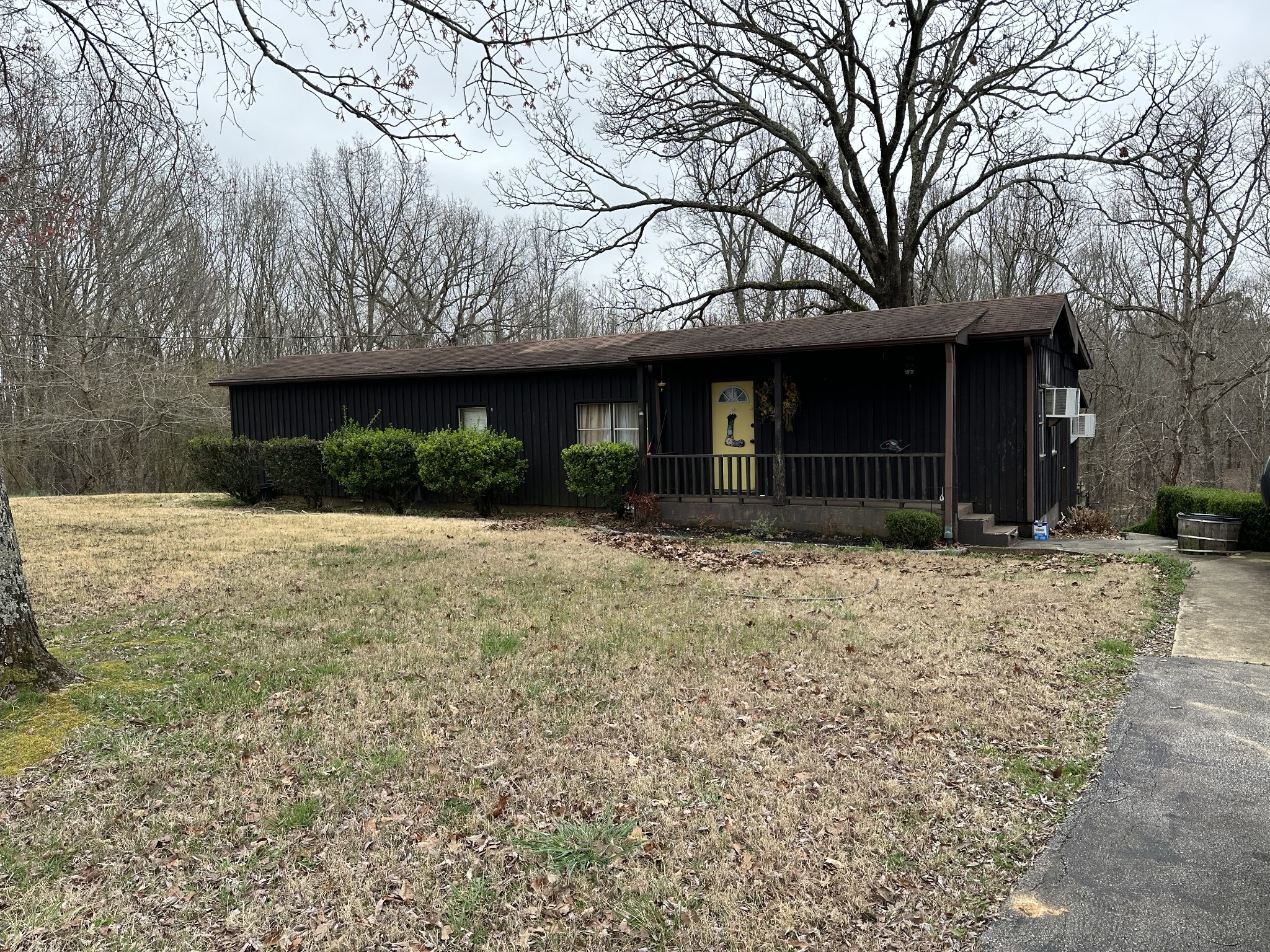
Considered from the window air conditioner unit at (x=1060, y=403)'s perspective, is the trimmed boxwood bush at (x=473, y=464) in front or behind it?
behind

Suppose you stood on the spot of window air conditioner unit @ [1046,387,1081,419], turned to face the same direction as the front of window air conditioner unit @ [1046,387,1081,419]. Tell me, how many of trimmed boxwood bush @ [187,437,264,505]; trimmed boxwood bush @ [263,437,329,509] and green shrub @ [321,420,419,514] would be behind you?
3

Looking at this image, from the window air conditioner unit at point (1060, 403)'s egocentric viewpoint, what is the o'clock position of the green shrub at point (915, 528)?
The green shrub is roughly at 4 o'clock from the window air conditioner unit.

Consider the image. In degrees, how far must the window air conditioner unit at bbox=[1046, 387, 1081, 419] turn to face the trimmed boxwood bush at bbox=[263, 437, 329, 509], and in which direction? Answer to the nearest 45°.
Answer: approximately 180°

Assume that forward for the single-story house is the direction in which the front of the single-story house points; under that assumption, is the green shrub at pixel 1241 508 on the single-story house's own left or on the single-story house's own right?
on the single-story house's own left

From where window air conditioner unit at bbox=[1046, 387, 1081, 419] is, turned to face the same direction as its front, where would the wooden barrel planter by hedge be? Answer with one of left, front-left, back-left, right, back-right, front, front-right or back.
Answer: front-right

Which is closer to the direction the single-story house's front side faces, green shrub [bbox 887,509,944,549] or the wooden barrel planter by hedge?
the green shrub

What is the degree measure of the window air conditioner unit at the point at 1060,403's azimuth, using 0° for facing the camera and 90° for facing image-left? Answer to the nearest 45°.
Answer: approximately 270°

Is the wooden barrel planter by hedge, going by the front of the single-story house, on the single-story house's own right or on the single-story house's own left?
on the single-story house's own left

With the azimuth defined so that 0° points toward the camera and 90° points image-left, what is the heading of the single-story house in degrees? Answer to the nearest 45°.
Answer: approximately 45°

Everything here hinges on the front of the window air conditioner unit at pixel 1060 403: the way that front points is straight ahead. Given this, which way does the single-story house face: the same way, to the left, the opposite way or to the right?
to the right
